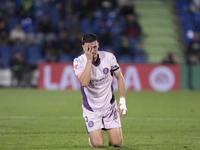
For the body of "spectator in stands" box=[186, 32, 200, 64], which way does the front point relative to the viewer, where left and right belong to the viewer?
facing the viewer

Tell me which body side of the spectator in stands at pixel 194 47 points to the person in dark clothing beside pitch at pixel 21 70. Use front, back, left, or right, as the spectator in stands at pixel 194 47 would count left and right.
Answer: right

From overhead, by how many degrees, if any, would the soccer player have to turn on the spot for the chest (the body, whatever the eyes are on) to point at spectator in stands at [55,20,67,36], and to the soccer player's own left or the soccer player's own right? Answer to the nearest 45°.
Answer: approximately 180°

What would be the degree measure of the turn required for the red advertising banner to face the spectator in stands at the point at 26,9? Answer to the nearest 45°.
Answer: approximately 135° to its right

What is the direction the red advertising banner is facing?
toward the camera

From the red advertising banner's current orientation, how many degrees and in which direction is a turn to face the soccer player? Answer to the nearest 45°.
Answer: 0° — it already faces them

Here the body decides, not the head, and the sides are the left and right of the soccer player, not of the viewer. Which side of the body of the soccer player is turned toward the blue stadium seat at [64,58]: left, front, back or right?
back

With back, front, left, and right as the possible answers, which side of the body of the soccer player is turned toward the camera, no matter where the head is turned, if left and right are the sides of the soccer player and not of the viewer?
front

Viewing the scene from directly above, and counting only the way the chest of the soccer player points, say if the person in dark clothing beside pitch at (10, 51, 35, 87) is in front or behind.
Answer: behind

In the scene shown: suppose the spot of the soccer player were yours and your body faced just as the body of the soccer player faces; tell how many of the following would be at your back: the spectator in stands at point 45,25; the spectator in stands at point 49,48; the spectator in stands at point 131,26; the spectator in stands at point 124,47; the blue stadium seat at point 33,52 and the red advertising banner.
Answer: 6

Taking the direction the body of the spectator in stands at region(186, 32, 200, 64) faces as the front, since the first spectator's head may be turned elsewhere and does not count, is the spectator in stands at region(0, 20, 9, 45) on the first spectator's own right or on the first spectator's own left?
on the first spectator's own right
